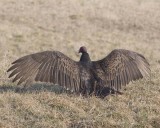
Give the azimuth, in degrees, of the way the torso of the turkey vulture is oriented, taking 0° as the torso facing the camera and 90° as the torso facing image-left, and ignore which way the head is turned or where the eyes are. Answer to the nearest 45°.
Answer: approximately 180°
